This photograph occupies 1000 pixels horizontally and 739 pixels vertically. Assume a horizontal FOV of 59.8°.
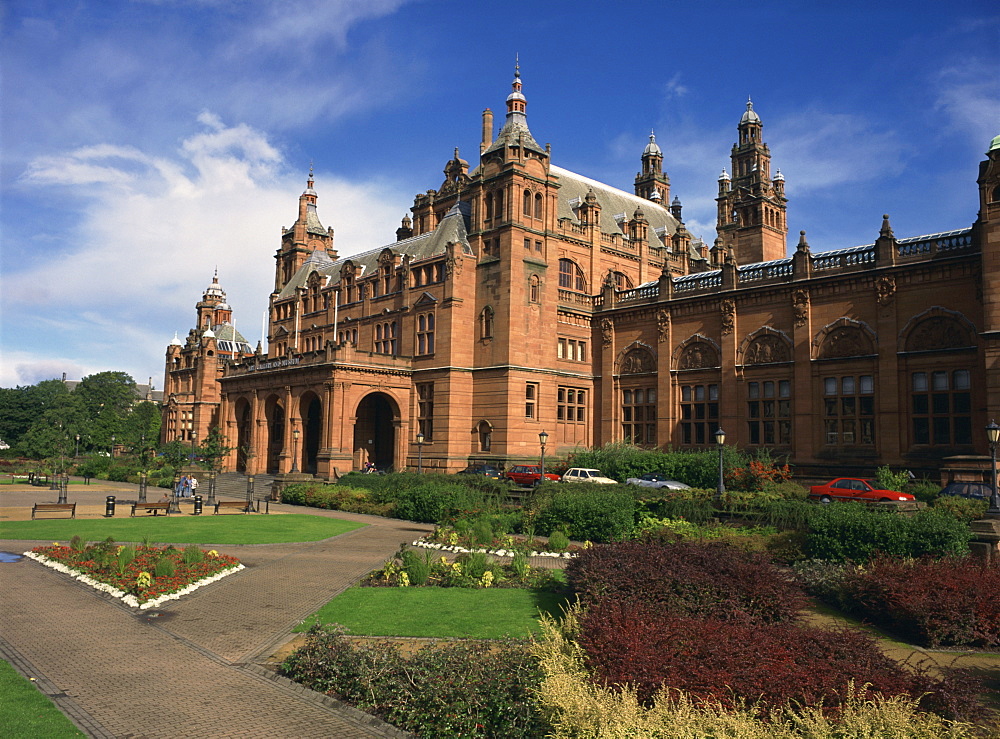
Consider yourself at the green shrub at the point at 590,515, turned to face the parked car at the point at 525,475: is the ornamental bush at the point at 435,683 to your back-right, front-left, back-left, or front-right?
back-left

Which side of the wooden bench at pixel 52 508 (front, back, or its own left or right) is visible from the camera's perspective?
front

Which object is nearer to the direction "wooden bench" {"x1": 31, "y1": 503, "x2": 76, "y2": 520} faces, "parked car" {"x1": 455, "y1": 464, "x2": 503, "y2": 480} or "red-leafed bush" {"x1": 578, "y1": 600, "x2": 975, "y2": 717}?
the red-leafed bush

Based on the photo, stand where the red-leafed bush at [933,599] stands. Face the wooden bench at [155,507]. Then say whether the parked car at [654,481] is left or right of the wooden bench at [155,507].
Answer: right

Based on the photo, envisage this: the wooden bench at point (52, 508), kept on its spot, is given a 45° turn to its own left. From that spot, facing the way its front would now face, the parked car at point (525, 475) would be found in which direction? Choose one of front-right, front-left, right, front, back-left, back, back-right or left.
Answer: front-left

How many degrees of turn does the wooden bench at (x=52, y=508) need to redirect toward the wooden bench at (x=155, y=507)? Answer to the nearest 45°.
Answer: approximately 90° to its left

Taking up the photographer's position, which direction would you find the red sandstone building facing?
facing the viewer and to the left of the viewer

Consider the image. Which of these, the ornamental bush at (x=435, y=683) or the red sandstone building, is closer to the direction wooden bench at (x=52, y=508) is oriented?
the ornamental bush
